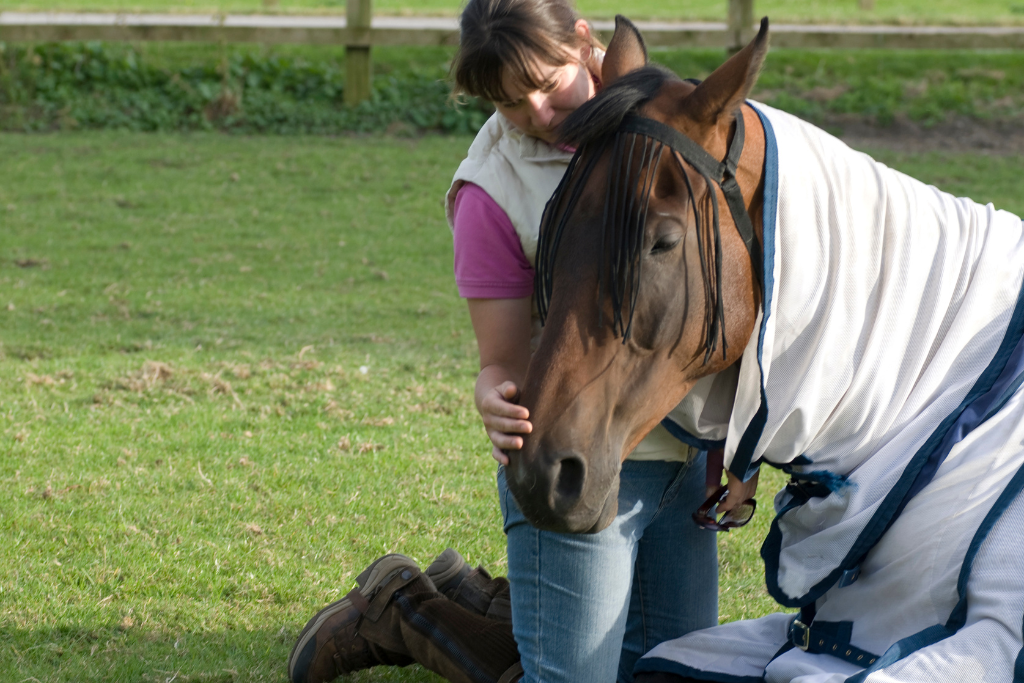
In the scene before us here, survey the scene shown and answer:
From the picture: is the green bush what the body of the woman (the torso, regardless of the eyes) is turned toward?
no

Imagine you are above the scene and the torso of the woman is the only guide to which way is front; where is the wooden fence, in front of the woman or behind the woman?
behind

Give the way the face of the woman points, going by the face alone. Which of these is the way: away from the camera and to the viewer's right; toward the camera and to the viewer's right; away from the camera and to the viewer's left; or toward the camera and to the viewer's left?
toward the camera and to the viewer's right
